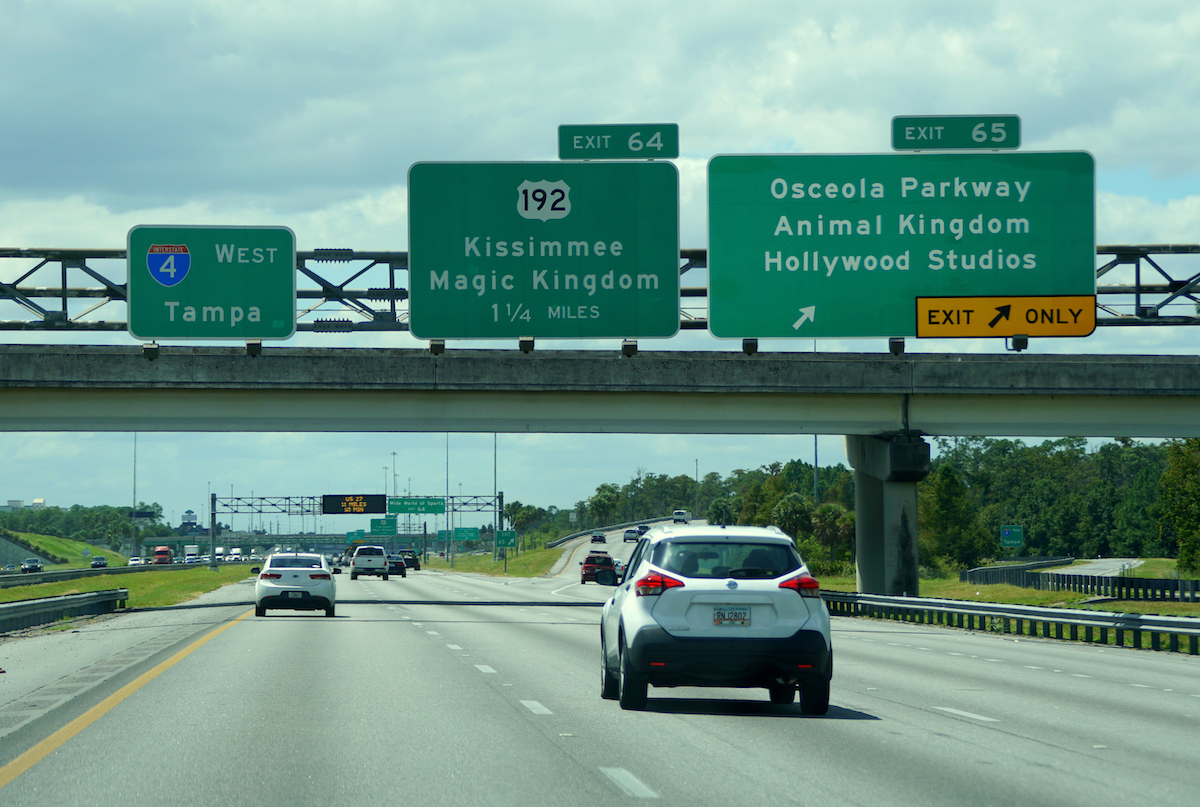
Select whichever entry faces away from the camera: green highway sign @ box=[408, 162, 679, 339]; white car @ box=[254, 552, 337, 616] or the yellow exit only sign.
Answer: the white car

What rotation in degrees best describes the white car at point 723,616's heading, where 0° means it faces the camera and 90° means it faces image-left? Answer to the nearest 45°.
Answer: approximately 180°

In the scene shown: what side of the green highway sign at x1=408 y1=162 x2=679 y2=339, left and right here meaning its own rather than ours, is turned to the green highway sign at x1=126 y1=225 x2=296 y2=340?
right

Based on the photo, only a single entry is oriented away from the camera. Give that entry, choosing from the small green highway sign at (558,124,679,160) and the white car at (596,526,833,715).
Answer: the white car

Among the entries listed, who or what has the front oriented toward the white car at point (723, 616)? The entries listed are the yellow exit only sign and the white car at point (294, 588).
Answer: the yellow exit only sign

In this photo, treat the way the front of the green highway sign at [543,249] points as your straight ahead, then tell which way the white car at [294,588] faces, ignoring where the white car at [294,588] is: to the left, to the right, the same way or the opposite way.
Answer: the opposite way

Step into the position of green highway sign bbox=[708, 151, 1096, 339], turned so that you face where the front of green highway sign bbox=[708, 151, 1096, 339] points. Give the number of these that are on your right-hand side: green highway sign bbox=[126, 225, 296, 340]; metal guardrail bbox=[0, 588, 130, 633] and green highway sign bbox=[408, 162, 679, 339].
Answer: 3

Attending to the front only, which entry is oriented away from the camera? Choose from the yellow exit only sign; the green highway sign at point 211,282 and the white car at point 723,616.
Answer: the white car
